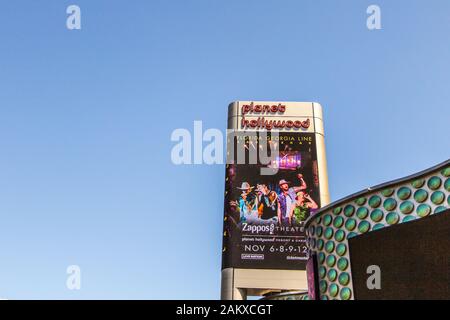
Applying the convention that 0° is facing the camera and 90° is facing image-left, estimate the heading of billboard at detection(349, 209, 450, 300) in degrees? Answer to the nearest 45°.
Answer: approximately 45°

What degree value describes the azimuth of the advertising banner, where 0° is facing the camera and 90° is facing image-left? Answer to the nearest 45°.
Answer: approximately 0°
